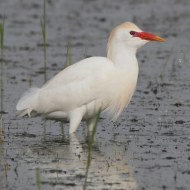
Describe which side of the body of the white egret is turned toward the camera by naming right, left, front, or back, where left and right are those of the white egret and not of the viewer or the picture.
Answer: right
